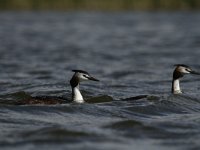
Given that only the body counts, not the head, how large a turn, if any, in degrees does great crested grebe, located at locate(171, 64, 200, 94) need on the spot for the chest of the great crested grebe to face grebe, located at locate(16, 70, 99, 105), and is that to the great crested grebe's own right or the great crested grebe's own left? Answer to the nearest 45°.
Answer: approximately 135° to the great crested grebe's own right

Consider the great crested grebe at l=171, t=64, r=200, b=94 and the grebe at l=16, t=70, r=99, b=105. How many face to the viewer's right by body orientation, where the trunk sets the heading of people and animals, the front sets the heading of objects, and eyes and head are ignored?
2

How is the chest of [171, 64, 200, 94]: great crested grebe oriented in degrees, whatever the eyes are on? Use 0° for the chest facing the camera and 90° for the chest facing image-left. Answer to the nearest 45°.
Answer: approximately 270°

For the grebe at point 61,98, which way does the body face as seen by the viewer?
to the viewer's right

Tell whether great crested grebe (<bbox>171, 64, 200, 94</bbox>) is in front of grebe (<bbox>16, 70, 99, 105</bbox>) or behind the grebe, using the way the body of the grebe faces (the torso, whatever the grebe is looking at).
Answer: in front
